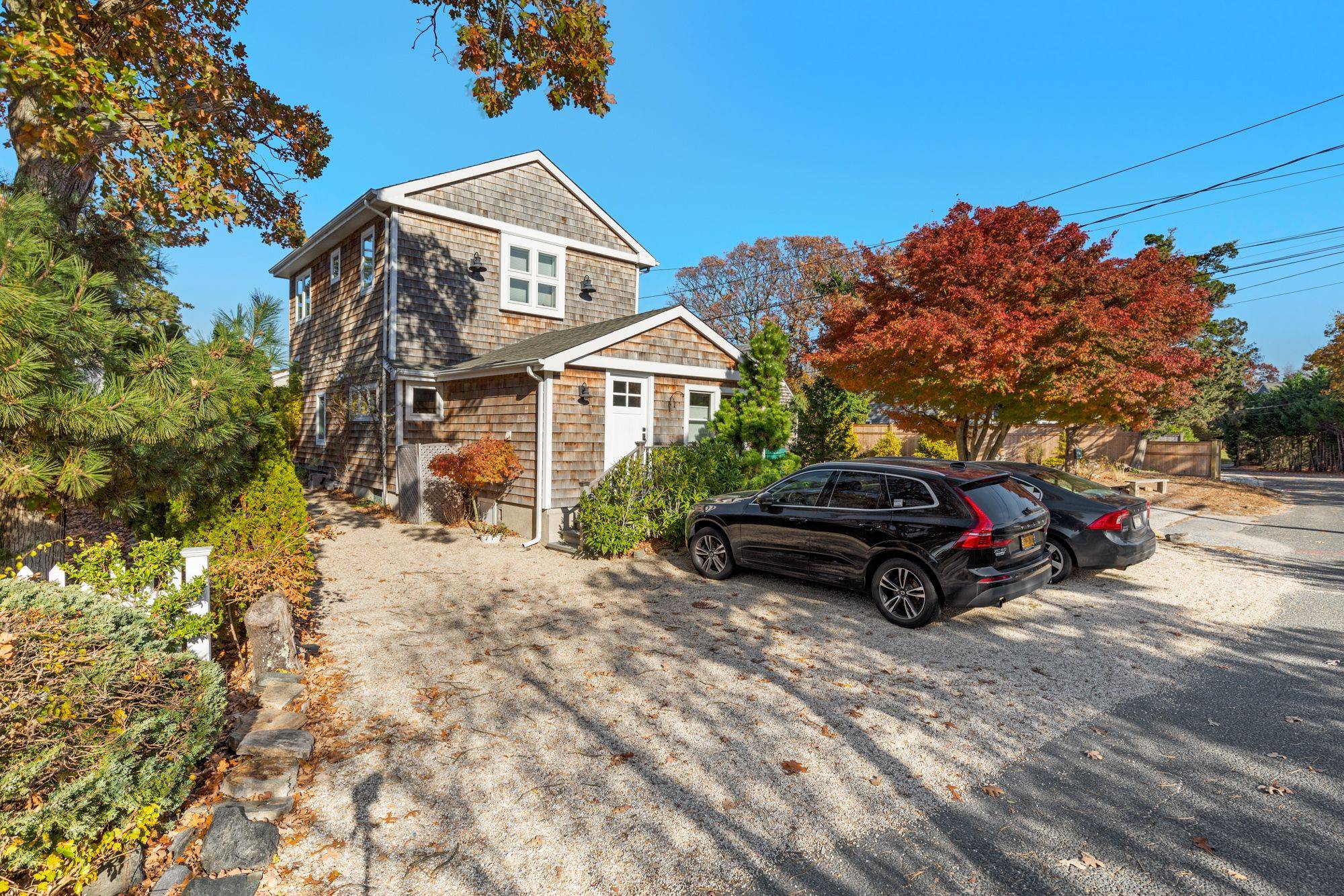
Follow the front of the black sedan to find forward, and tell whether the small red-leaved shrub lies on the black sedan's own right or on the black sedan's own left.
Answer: on the black sedan's own left

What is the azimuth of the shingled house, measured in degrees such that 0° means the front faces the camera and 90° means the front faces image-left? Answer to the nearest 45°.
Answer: approximately 315°

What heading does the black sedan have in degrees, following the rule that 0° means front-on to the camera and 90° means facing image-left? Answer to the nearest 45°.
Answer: approximately 135°

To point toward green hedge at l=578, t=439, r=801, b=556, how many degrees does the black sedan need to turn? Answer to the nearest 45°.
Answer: approximately 45° to its left

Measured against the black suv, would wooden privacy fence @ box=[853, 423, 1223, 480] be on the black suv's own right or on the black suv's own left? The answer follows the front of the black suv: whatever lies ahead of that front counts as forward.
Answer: on the black suv's own right

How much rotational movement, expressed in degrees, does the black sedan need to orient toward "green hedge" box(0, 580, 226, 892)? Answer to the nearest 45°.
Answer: approximately 90° to its left

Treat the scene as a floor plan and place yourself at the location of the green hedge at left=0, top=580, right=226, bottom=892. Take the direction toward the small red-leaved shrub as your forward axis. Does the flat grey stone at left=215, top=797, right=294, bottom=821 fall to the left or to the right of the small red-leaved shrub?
right

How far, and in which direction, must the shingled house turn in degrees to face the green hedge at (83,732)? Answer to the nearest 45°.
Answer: approximately 45° to its right

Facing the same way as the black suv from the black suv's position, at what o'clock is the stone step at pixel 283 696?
The stone step is roughly at 9 o'clock from the black suv.

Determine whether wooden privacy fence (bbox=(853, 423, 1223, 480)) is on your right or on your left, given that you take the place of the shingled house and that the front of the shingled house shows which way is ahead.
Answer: on your left

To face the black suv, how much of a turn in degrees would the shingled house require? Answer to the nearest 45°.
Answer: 0° — it already faces it

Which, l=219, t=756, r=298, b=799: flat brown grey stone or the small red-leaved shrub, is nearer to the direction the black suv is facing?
the small red-leaved shrub

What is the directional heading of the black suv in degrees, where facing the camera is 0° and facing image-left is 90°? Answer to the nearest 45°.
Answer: approximately 135°

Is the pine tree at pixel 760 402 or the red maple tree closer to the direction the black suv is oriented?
the pine tree

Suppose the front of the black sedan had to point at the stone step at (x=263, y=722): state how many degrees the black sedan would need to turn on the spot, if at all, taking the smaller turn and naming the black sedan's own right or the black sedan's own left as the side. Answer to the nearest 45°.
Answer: approximately 90° to the black sedan's own left

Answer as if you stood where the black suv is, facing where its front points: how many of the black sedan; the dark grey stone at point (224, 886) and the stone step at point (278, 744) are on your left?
2
